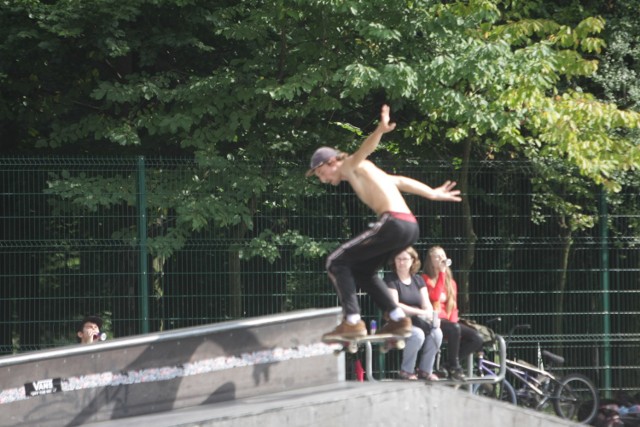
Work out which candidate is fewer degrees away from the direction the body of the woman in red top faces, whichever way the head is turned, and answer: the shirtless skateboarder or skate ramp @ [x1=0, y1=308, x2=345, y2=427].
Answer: the shirtless skateboarder

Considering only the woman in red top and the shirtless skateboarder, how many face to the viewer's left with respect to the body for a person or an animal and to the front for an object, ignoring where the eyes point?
1

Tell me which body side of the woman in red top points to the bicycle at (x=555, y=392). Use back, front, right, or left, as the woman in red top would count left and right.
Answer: left

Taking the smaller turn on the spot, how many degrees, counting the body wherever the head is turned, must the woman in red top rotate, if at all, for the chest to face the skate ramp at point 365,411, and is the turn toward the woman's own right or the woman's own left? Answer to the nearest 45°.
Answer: approximately 45° to the woman's own right

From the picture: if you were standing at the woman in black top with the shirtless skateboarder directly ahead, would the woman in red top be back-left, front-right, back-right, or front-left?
back-left

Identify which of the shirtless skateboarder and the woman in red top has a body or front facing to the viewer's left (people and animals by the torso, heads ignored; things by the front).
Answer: the shirtless skateboarder

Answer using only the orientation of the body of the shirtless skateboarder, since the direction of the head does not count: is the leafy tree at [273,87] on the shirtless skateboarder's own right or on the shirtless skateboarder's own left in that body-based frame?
on the shirtless skateboarder's own right

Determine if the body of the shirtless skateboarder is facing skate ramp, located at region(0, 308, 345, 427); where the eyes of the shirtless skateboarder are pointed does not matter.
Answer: yes

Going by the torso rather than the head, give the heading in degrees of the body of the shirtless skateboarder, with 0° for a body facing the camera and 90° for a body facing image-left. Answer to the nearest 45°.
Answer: approximately 90°

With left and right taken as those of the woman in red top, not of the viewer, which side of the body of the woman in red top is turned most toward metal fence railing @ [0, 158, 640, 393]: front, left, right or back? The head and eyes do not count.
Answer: back
